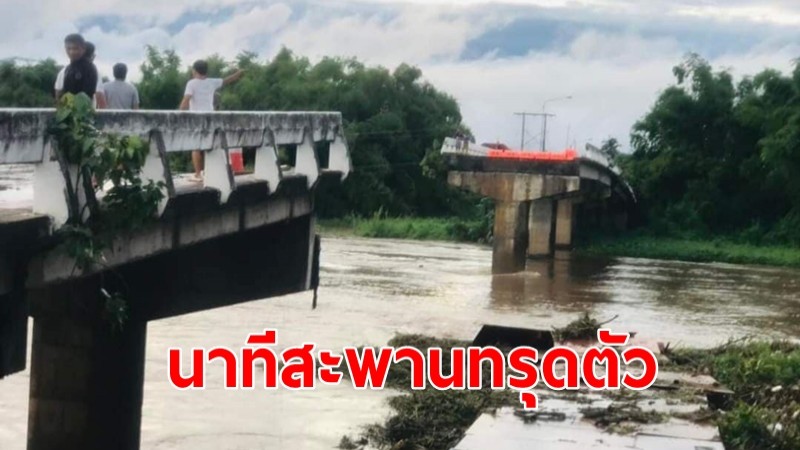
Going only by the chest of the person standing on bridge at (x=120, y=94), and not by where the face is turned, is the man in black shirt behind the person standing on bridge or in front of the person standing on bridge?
behind

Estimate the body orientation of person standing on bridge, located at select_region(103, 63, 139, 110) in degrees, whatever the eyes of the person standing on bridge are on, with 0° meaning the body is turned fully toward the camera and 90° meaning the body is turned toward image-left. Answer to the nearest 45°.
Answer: approximately 180°

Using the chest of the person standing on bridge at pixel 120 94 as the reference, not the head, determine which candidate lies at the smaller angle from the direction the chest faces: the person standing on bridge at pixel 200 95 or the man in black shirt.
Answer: the person standing on bridge

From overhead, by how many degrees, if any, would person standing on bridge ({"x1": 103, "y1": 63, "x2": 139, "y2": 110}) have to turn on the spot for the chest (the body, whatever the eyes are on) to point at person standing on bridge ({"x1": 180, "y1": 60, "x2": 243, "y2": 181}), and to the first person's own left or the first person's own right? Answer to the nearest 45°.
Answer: approximately 45° to the first person's own right

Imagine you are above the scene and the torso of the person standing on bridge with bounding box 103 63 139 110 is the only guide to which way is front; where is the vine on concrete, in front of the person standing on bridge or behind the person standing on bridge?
behind
